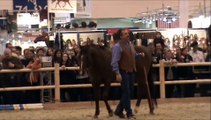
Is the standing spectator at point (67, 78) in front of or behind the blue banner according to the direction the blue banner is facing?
in front

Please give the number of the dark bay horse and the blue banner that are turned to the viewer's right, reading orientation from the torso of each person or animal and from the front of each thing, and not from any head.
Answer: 0

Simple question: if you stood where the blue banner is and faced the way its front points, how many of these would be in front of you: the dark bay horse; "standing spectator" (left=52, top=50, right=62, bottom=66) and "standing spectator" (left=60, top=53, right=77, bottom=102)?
3

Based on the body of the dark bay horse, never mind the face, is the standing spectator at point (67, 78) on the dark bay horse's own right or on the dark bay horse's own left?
on the dark bay horse's own right

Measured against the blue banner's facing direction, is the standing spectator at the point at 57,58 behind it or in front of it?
in front

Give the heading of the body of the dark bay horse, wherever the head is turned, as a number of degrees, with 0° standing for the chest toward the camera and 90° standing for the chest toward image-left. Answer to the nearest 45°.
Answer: approximately 45°

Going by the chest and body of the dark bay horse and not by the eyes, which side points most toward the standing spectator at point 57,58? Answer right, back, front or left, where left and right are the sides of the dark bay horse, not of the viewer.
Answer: right

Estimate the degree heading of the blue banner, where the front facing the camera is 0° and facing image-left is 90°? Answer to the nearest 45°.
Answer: approximately 0°

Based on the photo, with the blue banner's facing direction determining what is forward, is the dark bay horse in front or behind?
in front
